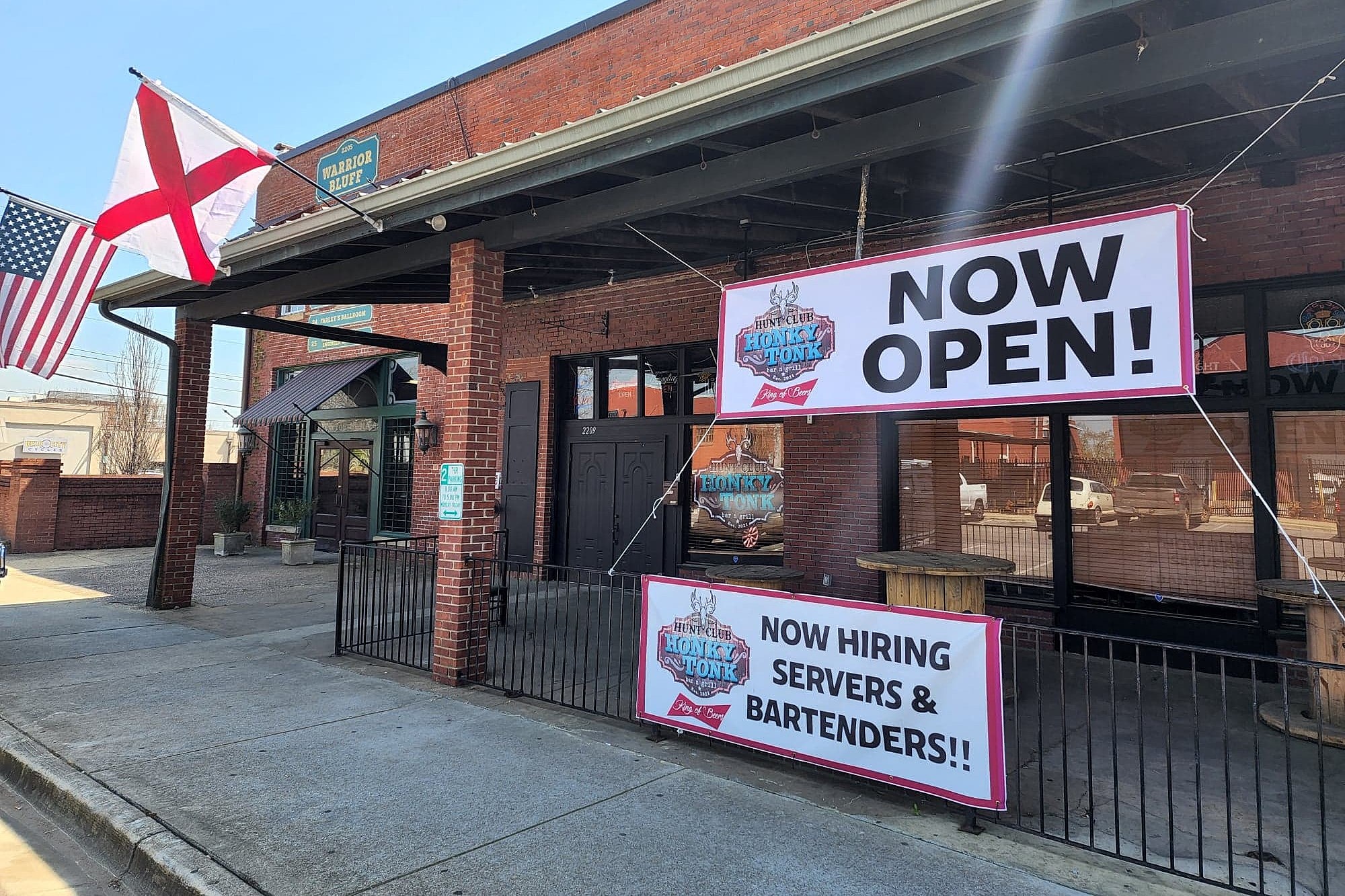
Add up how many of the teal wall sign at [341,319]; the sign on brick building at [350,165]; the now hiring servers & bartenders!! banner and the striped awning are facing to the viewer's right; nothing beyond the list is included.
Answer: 0

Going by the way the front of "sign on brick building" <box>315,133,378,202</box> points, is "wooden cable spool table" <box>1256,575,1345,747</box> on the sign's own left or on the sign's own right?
on the sign's own left

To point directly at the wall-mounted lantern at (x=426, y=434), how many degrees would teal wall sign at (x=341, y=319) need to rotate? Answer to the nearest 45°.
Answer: approximately 90° to its left

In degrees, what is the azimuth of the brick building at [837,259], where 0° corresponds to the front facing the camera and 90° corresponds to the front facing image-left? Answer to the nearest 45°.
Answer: approximately 45°

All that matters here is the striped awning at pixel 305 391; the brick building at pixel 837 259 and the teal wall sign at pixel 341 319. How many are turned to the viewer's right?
0

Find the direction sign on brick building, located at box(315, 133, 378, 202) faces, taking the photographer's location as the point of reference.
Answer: facing the viewer and to the left of the viewer

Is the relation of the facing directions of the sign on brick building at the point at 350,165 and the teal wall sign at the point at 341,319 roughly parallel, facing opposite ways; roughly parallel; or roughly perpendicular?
roughly parallel

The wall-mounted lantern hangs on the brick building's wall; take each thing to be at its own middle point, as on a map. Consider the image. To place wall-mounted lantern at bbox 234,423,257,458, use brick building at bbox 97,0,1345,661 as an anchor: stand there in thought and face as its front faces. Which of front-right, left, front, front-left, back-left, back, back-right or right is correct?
right

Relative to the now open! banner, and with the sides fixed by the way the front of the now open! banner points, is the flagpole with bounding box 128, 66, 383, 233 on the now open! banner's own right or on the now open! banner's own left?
on the now open! banner's own right

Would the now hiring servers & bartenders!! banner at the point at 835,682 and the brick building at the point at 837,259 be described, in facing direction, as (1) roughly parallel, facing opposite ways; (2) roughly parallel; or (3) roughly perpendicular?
roughly parallel

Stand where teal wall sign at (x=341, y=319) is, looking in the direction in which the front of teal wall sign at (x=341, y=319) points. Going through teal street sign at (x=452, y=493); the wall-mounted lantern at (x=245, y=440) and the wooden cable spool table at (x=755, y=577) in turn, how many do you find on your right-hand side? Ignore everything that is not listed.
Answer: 1

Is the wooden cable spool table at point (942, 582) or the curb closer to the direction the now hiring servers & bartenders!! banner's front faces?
the curb

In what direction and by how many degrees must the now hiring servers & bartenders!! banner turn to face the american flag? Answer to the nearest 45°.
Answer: approximately 45° to its right

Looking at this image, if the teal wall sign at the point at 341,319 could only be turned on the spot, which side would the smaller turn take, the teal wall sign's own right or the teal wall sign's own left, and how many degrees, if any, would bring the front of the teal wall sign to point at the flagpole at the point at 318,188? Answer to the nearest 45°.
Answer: approximately 45° to the teal wall sign's own left
